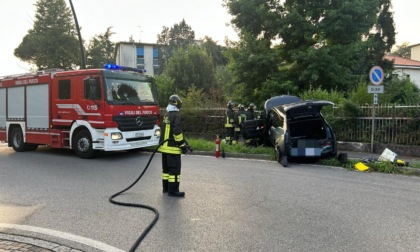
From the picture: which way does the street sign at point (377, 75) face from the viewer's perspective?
toward the camera

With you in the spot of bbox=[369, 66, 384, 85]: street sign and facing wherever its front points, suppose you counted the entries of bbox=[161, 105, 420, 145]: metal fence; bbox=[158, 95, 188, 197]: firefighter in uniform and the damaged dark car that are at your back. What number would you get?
1

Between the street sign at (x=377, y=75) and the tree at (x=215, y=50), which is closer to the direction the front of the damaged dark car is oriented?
the tree

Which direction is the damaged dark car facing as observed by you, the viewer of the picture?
facing away from the viewer and to the left of the viewer

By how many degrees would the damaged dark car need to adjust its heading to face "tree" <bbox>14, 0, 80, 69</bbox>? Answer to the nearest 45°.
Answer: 0° — it already faces it

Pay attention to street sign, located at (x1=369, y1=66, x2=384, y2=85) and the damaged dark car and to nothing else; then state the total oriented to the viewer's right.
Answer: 0

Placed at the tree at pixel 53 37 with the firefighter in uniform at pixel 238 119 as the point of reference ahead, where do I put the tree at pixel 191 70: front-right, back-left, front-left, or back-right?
front-left

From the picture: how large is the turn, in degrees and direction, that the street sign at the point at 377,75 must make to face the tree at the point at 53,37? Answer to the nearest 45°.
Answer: approximately 135° to its right

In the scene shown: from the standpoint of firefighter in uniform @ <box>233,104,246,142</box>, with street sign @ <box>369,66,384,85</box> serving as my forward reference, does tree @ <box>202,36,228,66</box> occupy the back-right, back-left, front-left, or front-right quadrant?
back-left

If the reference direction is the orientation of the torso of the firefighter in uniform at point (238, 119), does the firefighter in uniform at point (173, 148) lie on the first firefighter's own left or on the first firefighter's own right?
on the first firefighter's own right

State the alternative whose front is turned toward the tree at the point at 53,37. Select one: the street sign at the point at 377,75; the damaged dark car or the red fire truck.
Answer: the damaged dark car

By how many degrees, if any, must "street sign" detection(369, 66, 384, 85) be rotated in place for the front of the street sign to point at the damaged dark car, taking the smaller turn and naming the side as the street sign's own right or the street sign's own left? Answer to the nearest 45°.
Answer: approximately 45° to the street sign's own right

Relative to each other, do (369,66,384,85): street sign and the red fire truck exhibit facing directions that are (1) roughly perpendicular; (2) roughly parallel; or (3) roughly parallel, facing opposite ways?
roughly perpendicular

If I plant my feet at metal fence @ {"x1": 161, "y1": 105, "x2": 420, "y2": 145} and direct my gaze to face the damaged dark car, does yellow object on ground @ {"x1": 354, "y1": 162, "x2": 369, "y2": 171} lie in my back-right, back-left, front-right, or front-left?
front-left

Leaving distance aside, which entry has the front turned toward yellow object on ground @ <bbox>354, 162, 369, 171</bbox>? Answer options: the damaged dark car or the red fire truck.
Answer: the red fire truck

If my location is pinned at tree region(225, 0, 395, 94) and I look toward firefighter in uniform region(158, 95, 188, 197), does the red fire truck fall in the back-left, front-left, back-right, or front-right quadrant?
front-right

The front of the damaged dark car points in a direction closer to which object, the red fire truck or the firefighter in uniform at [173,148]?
the red fire truck
